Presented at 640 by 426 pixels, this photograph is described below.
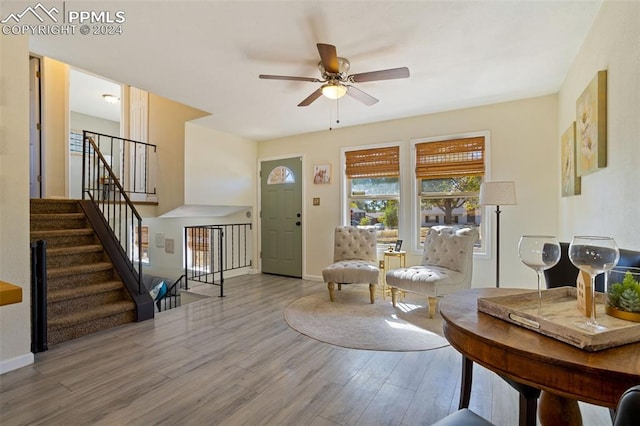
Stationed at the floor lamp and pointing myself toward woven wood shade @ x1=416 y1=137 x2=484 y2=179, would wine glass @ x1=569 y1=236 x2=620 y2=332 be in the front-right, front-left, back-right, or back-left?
back-left

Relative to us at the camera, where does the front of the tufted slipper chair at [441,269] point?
facing the viewer and to the left of the viewer

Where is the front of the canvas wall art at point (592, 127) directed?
to the viewer's left

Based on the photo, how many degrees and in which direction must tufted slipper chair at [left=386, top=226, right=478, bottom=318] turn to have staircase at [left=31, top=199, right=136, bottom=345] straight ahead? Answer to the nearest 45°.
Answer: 0° — it already faces it

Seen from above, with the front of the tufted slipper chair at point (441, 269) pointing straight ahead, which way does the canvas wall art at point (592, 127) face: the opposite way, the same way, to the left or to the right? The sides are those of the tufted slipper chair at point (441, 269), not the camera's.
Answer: to the right

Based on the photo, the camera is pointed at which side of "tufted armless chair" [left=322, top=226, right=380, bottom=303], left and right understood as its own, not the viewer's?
front

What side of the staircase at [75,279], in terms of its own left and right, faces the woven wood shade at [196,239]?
left

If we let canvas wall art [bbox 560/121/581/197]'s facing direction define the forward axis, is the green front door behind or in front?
in front

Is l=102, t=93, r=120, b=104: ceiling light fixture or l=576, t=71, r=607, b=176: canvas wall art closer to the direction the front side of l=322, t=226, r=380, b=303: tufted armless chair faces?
the canvas wall art

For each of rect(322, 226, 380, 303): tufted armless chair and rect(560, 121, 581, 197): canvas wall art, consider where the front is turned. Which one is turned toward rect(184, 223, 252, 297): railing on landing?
the canvas wall art

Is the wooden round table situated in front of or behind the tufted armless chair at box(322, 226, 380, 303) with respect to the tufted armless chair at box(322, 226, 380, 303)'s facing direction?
in front

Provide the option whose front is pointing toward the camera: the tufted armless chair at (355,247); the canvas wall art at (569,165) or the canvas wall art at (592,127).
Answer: the tufted armless chair

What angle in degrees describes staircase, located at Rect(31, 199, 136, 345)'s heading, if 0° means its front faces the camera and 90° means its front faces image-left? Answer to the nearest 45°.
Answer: approximately 315°

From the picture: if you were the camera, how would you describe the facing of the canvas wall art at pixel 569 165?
facing to the left of the viewer

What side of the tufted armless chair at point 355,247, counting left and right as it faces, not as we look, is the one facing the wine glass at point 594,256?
front

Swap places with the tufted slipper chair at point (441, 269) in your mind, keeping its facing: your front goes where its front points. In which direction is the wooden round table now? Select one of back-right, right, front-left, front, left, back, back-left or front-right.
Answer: front-left

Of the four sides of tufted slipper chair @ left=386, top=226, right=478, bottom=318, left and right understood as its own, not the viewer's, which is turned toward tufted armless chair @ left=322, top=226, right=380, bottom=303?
right
